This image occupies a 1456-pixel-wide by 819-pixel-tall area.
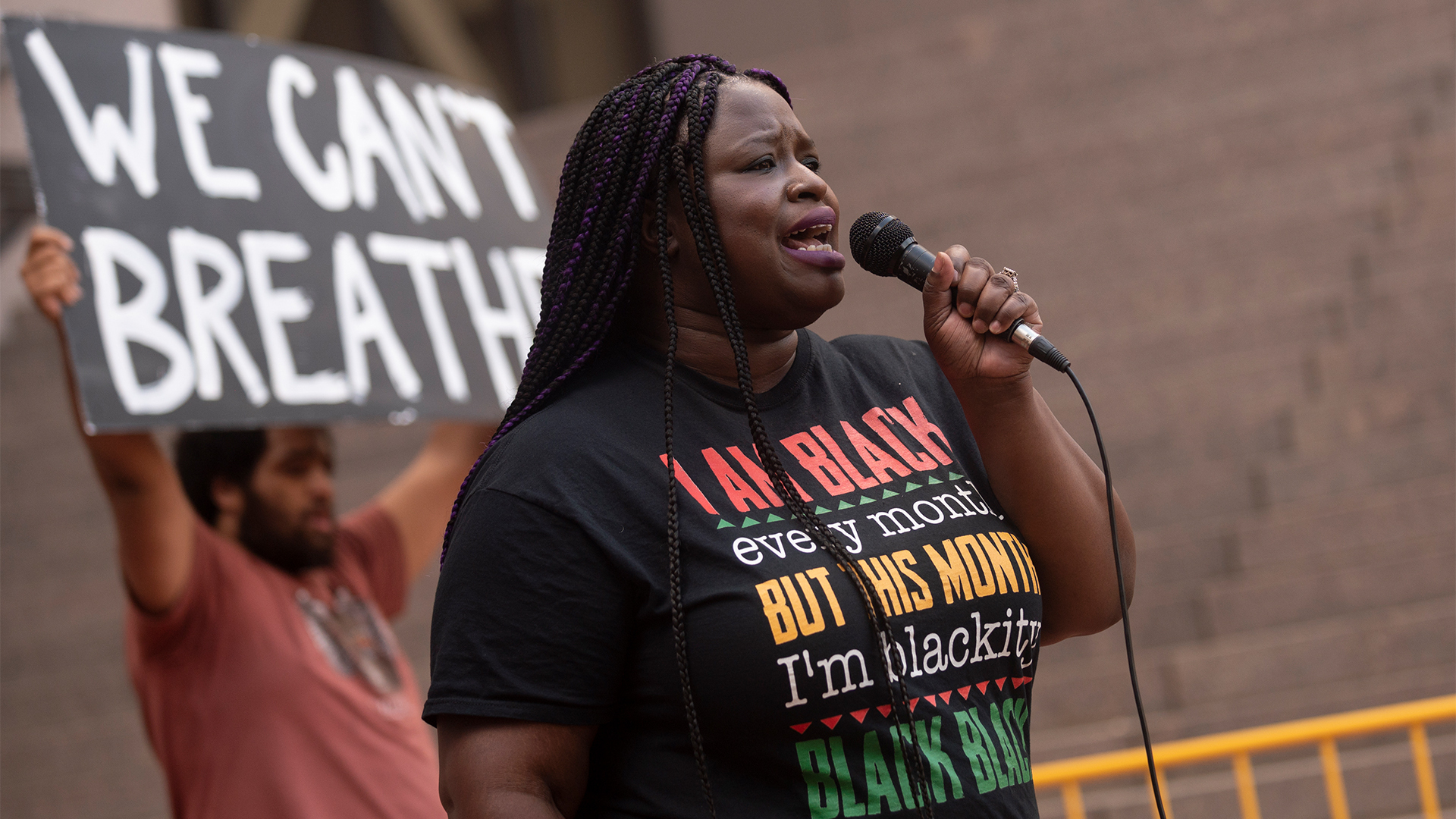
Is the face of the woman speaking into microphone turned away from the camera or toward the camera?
toward the camera

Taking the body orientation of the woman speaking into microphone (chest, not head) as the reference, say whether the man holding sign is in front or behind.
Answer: behind

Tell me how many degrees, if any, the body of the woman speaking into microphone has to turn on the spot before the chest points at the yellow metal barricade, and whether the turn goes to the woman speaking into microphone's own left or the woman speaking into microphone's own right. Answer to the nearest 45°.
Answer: approximately 90° to the woman speaking into microphone's own left

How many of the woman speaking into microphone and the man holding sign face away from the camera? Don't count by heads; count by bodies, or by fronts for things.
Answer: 0

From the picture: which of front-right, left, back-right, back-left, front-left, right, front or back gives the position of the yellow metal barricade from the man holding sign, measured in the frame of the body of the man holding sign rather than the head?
front-left

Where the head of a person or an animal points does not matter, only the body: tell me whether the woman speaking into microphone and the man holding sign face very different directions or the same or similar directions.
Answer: same or similar directions

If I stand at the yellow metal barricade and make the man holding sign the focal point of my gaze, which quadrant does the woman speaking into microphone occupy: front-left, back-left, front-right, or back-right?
front-left

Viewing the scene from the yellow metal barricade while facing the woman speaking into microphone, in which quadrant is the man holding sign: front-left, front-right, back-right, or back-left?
front-right

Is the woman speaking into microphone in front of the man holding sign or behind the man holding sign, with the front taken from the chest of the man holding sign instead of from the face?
in front

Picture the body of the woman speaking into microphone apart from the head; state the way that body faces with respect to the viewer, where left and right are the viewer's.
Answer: facing the viewer and to the right of the viewer
